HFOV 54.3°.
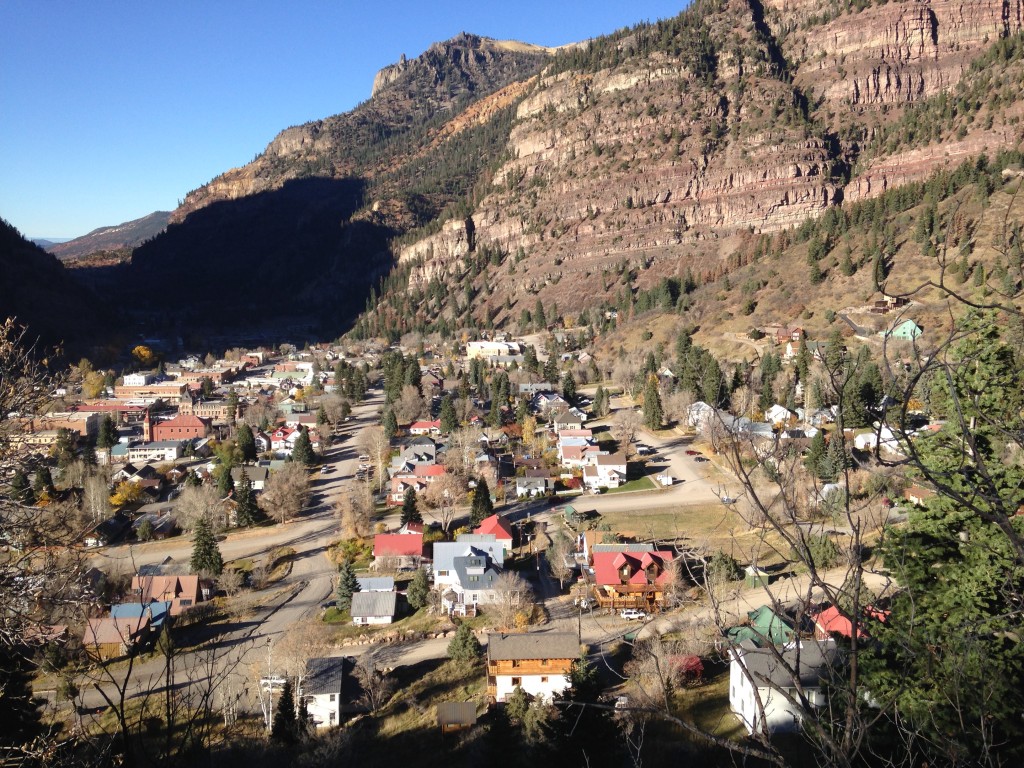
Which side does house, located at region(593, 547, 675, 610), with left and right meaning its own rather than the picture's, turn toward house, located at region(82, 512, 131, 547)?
right

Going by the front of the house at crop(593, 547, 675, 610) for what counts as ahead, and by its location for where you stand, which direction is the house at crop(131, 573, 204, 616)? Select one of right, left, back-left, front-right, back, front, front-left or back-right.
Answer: right

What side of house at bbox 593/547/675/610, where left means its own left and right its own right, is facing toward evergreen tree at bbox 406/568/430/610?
right

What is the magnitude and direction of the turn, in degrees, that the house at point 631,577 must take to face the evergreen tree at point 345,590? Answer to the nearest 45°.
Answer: approximately 90° to its right

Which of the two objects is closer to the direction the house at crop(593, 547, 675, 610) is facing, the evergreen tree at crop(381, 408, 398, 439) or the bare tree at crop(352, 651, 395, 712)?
the bare tree

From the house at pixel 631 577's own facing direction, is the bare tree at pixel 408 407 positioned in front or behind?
behind

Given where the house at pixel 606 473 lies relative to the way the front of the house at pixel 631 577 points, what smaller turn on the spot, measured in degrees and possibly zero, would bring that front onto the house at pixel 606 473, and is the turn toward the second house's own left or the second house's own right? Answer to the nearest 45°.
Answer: approximately 180°

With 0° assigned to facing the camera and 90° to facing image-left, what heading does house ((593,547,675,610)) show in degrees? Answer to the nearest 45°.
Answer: approximately 0°

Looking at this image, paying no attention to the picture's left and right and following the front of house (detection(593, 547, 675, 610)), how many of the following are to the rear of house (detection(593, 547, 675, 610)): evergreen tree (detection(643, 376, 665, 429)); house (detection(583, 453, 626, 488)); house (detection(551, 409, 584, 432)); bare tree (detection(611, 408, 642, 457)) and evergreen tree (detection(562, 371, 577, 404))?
5

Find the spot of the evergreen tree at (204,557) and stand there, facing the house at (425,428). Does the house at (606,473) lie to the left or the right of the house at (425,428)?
right

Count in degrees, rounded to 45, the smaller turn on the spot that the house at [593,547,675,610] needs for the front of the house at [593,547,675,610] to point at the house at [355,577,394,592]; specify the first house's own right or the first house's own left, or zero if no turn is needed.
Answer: approximately 90° to the first house's own right

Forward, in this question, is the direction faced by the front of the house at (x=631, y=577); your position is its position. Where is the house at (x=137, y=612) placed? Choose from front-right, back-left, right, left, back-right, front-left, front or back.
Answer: right

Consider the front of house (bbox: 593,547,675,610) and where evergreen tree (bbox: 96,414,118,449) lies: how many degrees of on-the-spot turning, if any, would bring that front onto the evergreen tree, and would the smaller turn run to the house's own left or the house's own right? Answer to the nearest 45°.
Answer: approximately 135° to the house's own right

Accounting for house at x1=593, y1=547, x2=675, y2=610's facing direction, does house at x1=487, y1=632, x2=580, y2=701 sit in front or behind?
in front
